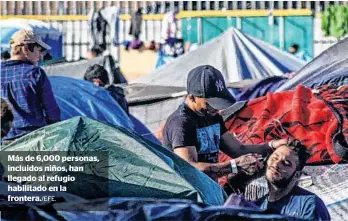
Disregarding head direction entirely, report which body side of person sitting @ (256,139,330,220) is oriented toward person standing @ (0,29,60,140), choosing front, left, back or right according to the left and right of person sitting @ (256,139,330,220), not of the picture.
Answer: right

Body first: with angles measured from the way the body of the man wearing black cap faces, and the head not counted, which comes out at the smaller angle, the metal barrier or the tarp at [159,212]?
the tarp

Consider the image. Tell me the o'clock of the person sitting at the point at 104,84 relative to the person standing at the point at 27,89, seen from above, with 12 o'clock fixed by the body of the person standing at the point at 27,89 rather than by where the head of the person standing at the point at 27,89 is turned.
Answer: the person sitting at the point at 104,84 is roughly at 1 o'clock from the person standing at the point at 27,89.

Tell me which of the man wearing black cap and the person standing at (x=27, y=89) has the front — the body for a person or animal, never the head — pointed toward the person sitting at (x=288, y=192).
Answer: the man wearing black cap

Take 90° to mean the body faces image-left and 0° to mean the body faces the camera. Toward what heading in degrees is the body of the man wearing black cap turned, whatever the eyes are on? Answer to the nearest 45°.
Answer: approximately 315°
